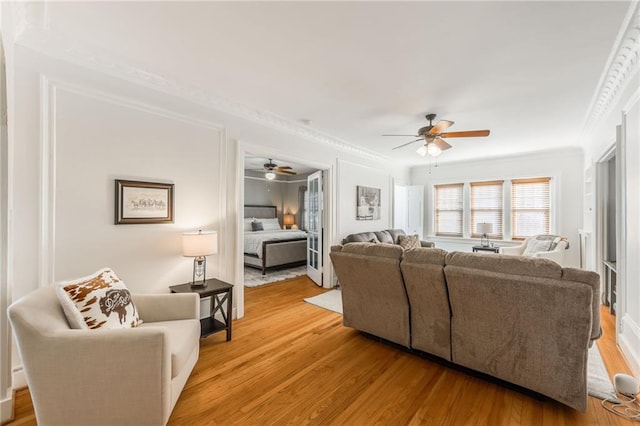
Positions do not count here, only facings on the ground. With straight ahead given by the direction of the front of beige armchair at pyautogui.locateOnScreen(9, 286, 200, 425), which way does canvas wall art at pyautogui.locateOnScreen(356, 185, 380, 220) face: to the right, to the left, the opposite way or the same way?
to the right

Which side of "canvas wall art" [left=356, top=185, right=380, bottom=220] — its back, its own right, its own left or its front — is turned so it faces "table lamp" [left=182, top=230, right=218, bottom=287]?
right

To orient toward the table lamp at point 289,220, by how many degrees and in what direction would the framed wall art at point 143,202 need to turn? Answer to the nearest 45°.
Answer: approximately 90° to its left

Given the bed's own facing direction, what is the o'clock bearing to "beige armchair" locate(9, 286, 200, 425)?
The beige armchair is roughly at 2 o'clock from the bed.

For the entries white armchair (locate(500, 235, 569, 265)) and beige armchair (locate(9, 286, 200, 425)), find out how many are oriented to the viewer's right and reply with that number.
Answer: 1

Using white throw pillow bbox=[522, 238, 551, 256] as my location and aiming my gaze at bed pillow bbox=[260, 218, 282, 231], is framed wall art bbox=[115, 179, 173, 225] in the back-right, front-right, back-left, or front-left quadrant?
front-left

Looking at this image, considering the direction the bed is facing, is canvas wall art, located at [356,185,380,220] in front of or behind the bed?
in front

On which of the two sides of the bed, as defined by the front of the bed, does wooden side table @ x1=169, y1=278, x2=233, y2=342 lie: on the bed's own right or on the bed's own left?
on the bed's own right

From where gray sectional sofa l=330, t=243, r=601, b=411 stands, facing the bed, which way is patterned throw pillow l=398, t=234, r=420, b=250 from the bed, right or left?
right

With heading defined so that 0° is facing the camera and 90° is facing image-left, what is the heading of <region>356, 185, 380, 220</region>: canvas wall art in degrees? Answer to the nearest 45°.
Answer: approximately 315°

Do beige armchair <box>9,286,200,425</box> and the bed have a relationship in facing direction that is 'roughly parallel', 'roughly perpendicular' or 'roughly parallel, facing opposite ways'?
roughly perpendicular

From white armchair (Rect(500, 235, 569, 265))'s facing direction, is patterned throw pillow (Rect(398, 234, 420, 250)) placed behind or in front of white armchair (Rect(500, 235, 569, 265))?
in front

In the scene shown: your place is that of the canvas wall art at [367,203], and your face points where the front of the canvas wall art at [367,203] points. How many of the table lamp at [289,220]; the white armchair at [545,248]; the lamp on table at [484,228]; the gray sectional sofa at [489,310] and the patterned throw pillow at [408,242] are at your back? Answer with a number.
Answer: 1

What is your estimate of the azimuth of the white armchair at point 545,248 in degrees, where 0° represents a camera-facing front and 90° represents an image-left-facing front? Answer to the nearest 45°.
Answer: approximately 45°

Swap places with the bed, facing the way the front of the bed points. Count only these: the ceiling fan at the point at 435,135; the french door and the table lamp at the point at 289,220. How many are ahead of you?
2

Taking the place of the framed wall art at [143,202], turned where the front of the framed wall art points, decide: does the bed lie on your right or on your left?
on your left

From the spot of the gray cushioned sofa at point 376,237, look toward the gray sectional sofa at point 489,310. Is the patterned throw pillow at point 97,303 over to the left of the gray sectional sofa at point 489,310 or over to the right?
right

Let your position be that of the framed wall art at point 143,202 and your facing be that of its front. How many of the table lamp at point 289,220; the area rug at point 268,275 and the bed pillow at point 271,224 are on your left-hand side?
3

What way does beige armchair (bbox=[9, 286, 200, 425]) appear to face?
to the viewer's right
